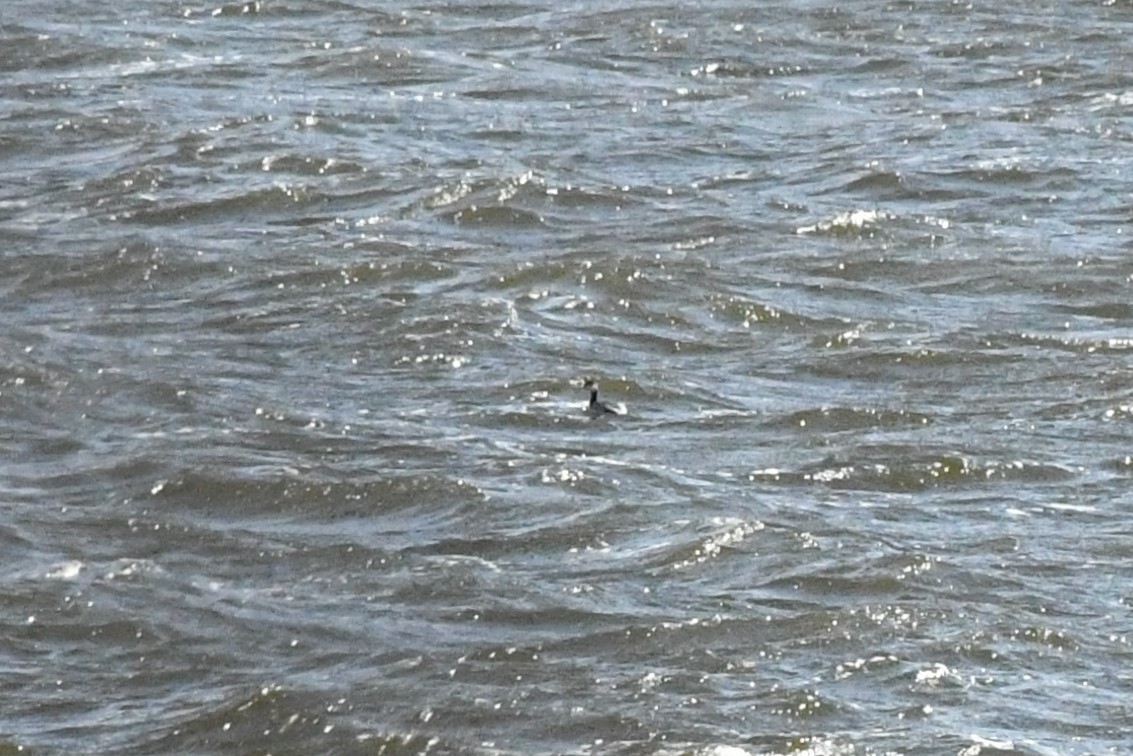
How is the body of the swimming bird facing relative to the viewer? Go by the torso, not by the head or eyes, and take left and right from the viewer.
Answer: facing to the left of the viewer
